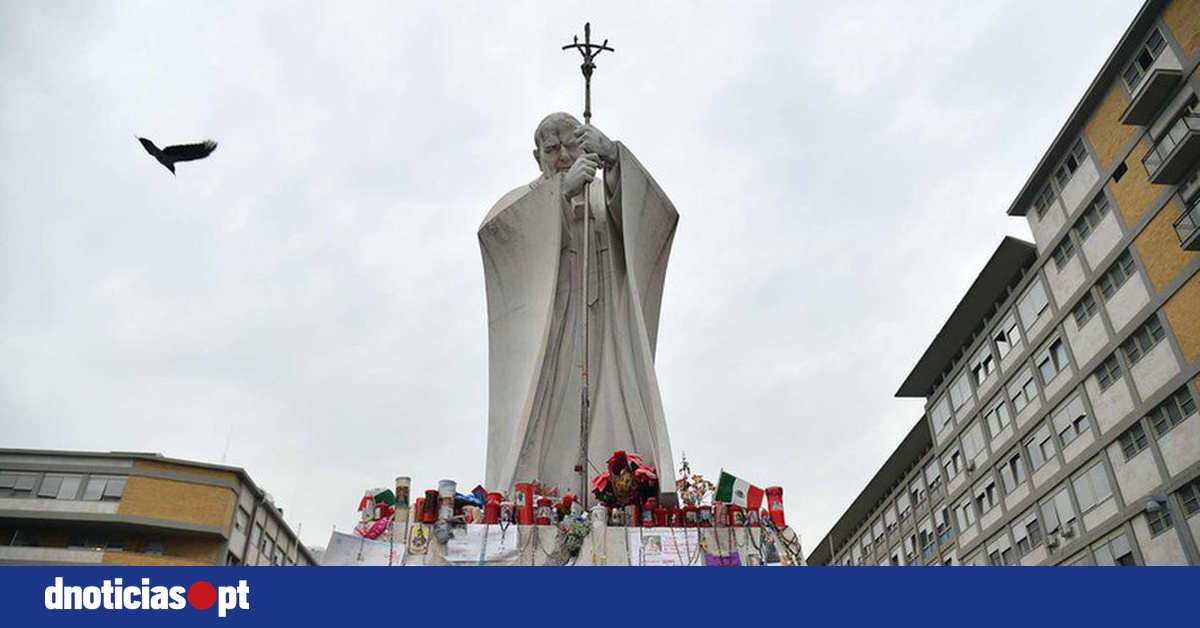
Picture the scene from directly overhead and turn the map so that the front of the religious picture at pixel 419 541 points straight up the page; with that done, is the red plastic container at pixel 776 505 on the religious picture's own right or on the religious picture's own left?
on the religious picture's own left

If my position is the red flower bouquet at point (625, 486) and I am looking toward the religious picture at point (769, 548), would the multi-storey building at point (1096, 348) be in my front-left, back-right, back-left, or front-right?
front-left

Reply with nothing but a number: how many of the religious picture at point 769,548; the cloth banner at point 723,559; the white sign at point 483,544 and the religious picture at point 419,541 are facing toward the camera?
4

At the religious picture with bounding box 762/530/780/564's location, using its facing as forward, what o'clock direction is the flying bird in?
The flying bird is roughly at 2 o'clock from the religious picture.

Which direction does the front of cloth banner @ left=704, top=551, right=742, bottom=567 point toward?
toward the camera

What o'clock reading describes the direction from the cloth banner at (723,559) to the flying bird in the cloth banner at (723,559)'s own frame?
The flying bird is roughly at 2 o'clock from the cloth banner.

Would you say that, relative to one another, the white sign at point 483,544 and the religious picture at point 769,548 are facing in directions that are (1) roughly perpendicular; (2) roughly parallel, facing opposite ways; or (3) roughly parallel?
roughly parallel

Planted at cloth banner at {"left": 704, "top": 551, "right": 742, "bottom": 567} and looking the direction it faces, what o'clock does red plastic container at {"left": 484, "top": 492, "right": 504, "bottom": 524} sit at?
The red plastic container is roughly at 3 o'clock from the cloth banner.

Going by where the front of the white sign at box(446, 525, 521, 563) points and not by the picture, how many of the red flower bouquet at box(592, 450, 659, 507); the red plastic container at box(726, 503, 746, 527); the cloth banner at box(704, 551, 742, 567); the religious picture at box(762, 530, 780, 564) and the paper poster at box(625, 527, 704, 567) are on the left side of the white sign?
5

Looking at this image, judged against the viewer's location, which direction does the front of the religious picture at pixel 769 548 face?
facing the viewer

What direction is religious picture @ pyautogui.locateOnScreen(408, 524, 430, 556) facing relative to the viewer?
toward the camera

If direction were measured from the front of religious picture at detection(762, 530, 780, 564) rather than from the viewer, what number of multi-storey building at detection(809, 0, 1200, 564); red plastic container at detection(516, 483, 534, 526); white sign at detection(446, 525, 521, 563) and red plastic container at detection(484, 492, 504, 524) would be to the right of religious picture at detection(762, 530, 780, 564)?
3

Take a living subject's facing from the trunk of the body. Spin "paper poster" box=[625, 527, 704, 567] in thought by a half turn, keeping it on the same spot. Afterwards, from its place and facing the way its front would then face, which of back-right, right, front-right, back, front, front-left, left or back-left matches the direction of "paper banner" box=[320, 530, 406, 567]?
left

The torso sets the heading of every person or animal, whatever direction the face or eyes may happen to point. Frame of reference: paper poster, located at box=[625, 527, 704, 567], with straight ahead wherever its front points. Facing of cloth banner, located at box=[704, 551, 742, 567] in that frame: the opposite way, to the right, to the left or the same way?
the same way

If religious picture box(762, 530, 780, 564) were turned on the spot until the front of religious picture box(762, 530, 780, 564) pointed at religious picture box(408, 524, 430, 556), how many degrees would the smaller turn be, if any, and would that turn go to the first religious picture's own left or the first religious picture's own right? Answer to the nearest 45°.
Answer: approximately 90° to the first religious picture's own right

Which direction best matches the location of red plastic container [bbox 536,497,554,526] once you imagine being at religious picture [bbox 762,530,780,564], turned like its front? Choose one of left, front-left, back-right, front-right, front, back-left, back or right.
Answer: right
